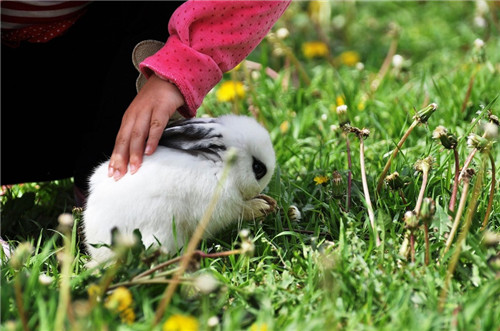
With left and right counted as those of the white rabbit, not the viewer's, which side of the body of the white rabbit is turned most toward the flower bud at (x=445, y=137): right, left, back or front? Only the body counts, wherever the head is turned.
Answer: front

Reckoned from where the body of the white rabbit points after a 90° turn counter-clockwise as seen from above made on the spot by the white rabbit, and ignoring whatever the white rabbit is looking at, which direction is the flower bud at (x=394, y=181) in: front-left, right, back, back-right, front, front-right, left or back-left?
right

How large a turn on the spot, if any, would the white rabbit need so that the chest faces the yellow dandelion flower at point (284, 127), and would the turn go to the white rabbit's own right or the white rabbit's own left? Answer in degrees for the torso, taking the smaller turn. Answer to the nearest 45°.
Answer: approximately 45° to the white rabbit's own left

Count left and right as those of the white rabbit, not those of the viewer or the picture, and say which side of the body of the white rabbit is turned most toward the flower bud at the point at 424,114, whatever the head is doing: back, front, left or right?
front

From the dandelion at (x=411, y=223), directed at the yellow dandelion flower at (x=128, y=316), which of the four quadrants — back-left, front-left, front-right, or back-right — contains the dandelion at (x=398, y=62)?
back-right

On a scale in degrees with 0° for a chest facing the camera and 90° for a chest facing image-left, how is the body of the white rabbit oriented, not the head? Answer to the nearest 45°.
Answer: approximately 270°

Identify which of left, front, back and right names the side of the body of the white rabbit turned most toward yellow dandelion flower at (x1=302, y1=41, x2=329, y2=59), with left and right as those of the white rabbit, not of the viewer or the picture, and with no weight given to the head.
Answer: left

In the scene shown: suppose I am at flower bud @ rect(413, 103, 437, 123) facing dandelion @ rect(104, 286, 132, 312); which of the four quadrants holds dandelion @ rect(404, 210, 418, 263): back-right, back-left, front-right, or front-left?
front-left

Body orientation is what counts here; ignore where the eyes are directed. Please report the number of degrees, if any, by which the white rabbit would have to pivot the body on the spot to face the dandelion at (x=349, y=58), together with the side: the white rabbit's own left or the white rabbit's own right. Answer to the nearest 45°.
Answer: approximately 45° to the white rabbit's own left

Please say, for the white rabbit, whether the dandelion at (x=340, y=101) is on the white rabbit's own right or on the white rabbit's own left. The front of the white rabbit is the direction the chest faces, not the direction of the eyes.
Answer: on the white rabbit's own left
